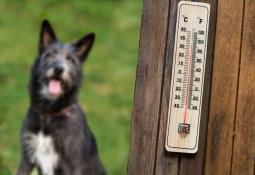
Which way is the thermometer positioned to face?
toward the camera

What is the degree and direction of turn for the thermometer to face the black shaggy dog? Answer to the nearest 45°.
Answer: approximately 135° to its right

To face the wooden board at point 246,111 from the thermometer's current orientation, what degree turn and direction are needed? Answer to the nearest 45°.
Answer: approximately 90° to its left
